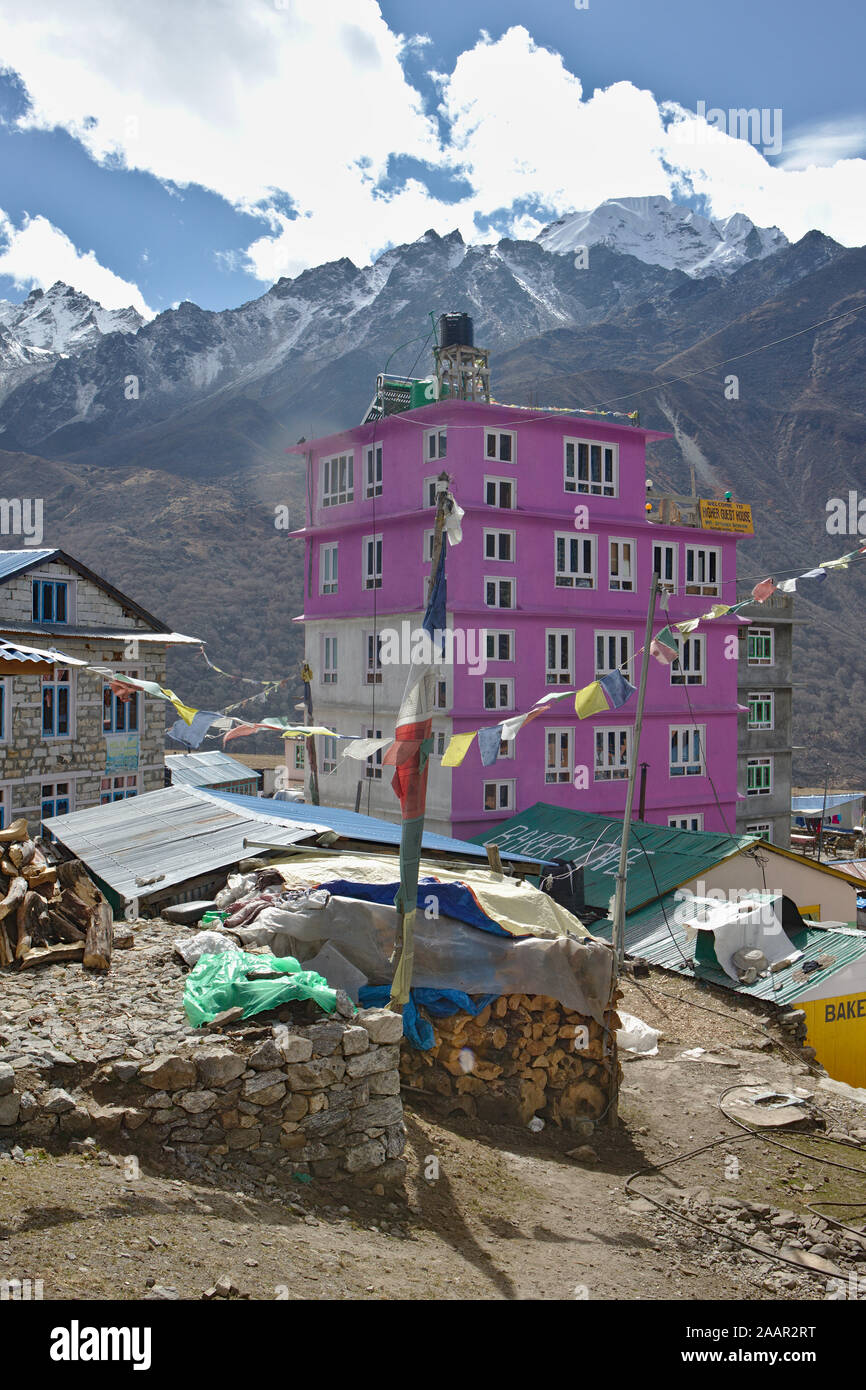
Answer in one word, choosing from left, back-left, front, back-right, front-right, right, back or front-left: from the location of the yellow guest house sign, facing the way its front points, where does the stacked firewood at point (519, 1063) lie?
front

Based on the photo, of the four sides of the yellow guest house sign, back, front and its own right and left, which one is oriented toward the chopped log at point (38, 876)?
front

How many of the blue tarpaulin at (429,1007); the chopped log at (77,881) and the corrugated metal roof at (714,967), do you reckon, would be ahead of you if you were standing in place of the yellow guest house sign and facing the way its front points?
3

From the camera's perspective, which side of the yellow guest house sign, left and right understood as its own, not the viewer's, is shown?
front

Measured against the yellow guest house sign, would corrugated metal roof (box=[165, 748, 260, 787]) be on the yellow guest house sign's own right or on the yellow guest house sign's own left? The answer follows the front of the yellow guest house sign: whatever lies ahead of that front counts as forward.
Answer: on the yellow guest house sign's own right

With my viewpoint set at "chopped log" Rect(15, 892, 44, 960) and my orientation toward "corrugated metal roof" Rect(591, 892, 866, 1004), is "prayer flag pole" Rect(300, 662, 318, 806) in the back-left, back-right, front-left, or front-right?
front-left

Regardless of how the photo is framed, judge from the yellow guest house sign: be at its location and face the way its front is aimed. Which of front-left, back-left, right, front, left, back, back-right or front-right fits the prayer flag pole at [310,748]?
front-right

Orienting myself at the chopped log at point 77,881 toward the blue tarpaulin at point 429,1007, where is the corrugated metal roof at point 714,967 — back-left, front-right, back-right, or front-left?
front-left

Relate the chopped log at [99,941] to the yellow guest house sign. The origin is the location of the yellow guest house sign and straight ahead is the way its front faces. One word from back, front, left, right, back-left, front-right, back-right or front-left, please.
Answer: front

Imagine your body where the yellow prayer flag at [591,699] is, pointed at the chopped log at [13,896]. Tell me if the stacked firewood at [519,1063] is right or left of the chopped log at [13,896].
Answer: left

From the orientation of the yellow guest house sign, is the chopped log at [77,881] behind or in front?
in front

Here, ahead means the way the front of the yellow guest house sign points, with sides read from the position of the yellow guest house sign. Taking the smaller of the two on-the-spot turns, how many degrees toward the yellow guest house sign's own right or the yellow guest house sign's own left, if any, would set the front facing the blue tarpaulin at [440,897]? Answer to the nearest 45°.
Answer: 0° — it already faces it

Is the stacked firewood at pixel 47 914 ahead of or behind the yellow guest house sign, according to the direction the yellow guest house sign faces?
ahead

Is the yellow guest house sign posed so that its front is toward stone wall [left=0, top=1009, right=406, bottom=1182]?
yes

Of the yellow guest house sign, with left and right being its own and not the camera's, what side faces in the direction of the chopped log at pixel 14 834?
front

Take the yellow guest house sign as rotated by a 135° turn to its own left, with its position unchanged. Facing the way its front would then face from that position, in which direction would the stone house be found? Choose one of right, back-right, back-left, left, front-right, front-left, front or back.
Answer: back

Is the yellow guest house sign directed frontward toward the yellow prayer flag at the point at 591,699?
yes
